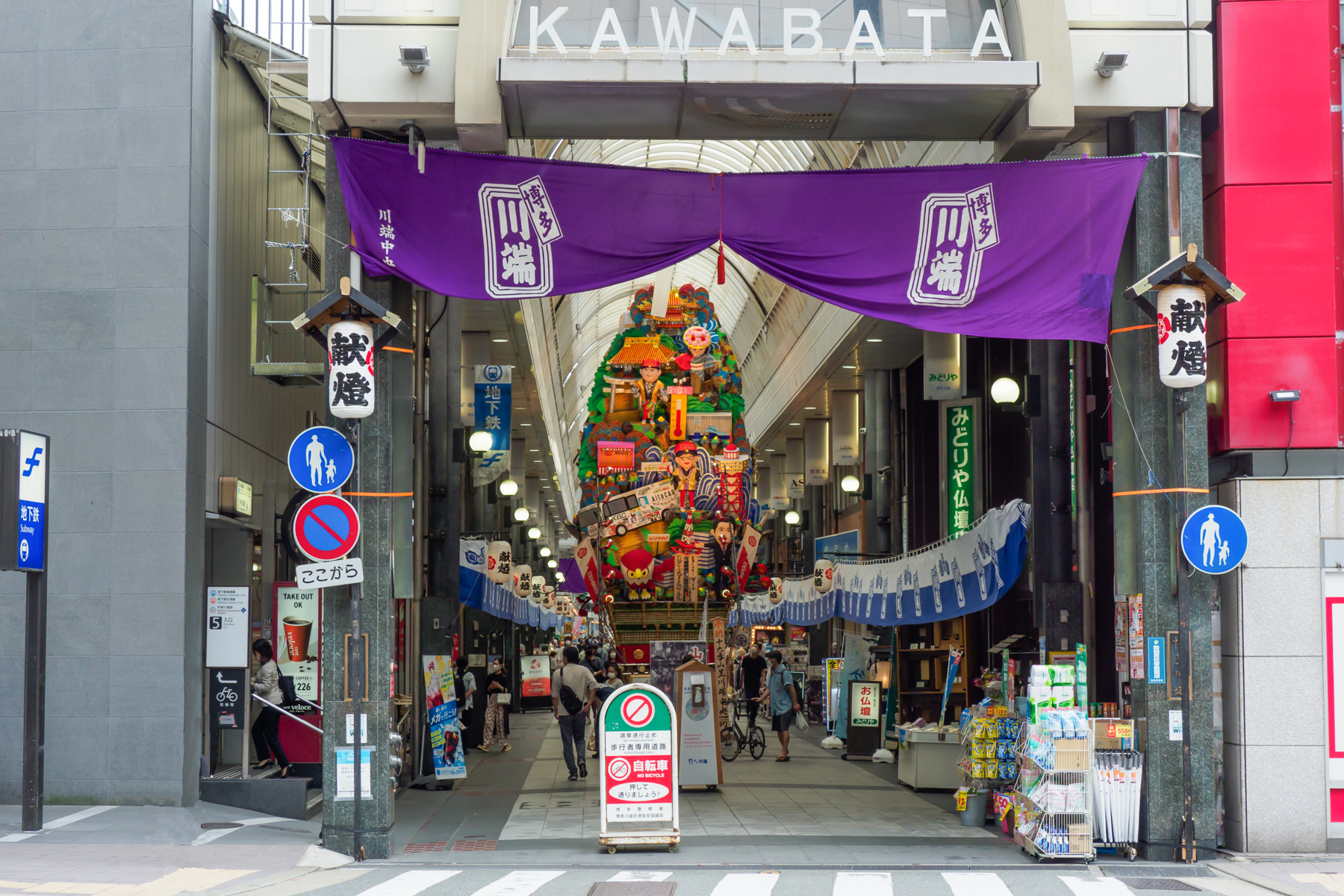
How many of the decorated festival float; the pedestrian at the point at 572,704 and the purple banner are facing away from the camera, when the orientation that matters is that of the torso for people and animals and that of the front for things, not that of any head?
1

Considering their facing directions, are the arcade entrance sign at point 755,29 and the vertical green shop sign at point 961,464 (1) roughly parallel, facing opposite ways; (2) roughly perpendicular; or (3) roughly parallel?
roughly parallel

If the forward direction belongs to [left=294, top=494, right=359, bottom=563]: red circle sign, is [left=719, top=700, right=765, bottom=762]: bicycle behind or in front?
behind

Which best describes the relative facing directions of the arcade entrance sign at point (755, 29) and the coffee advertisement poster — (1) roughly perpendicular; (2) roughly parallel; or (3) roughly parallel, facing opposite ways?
roughly parallel

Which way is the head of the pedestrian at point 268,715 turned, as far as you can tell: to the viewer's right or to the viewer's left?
to the viewer's left

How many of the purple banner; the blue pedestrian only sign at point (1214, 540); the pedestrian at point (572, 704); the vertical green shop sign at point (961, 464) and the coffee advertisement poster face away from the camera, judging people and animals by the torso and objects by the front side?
1

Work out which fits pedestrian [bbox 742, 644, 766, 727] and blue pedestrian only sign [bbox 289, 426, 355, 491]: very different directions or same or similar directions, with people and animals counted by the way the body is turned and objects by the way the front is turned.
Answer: same or similar directions

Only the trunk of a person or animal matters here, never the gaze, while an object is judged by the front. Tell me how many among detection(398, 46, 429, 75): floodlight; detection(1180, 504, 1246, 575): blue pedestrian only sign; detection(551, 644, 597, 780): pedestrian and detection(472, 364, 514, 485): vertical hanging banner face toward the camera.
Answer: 3

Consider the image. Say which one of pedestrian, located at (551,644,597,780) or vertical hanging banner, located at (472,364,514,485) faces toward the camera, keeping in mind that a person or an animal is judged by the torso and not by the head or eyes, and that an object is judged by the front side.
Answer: the vertical hanging banner

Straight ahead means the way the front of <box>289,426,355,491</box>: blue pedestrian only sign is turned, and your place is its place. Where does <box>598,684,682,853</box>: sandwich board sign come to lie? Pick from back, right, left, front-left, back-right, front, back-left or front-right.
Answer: left

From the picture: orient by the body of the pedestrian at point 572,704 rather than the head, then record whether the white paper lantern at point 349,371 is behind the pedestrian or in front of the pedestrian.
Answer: behind

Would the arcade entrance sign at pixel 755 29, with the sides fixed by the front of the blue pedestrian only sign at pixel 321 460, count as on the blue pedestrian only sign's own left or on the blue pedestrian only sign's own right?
on the blue pedestrian only sign's own left

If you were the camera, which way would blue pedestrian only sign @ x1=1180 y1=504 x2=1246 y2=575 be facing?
facing the viewer

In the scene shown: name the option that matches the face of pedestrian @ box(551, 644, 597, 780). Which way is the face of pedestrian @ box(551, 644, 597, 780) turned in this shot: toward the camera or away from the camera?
away from the camera

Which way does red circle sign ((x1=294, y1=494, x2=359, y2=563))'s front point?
toward the camera

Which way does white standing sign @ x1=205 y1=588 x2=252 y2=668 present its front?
toward the camera

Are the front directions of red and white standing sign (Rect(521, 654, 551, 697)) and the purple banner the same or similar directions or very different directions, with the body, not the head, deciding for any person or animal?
same or similar directions

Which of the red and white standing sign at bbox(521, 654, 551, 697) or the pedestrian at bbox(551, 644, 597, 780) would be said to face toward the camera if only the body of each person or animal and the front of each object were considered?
the red and white standing sign

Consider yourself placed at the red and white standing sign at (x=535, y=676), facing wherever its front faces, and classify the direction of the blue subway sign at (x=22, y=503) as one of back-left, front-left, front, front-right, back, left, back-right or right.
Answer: front
